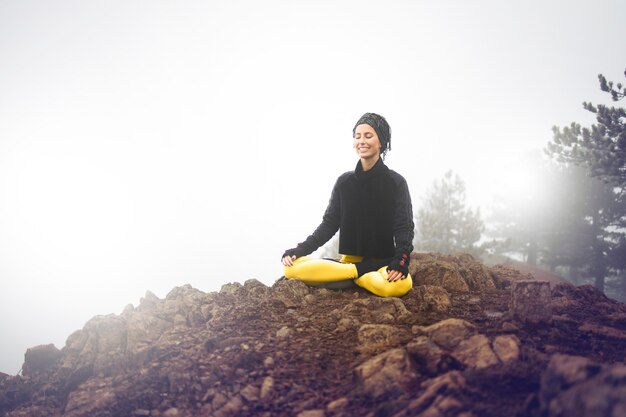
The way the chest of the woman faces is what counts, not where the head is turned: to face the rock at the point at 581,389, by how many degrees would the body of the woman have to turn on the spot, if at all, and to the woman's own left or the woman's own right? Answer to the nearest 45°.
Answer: approximately 45° to the woman's own left

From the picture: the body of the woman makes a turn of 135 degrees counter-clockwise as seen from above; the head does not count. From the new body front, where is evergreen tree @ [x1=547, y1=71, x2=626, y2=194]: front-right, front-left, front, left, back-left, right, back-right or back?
front-left

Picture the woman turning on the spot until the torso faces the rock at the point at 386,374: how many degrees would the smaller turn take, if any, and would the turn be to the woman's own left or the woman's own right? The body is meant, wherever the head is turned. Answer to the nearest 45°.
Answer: approximately 45° to the woman's own left

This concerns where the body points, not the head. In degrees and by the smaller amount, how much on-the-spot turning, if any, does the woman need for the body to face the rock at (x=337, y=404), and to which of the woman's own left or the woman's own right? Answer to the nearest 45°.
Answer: approximately 45° to the woman's own left

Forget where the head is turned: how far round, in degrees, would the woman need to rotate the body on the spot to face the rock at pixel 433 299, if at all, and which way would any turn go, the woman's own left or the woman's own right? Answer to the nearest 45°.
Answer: approximately 90° to the woman's own left

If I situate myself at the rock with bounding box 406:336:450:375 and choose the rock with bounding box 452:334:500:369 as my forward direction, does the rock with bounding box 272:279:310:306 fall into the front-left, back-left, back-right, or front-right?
back-left

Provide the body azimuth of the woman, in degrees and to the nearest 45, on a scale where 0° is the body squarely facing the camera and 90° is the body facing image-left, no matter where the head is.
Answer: approximately 45°

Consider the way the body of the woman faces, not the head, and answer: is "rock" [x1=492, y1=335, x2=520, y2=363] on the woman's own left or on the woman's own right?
on the woman's own left

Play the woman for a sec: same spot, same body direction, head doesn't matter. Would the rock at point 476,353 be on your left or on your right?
on your left
